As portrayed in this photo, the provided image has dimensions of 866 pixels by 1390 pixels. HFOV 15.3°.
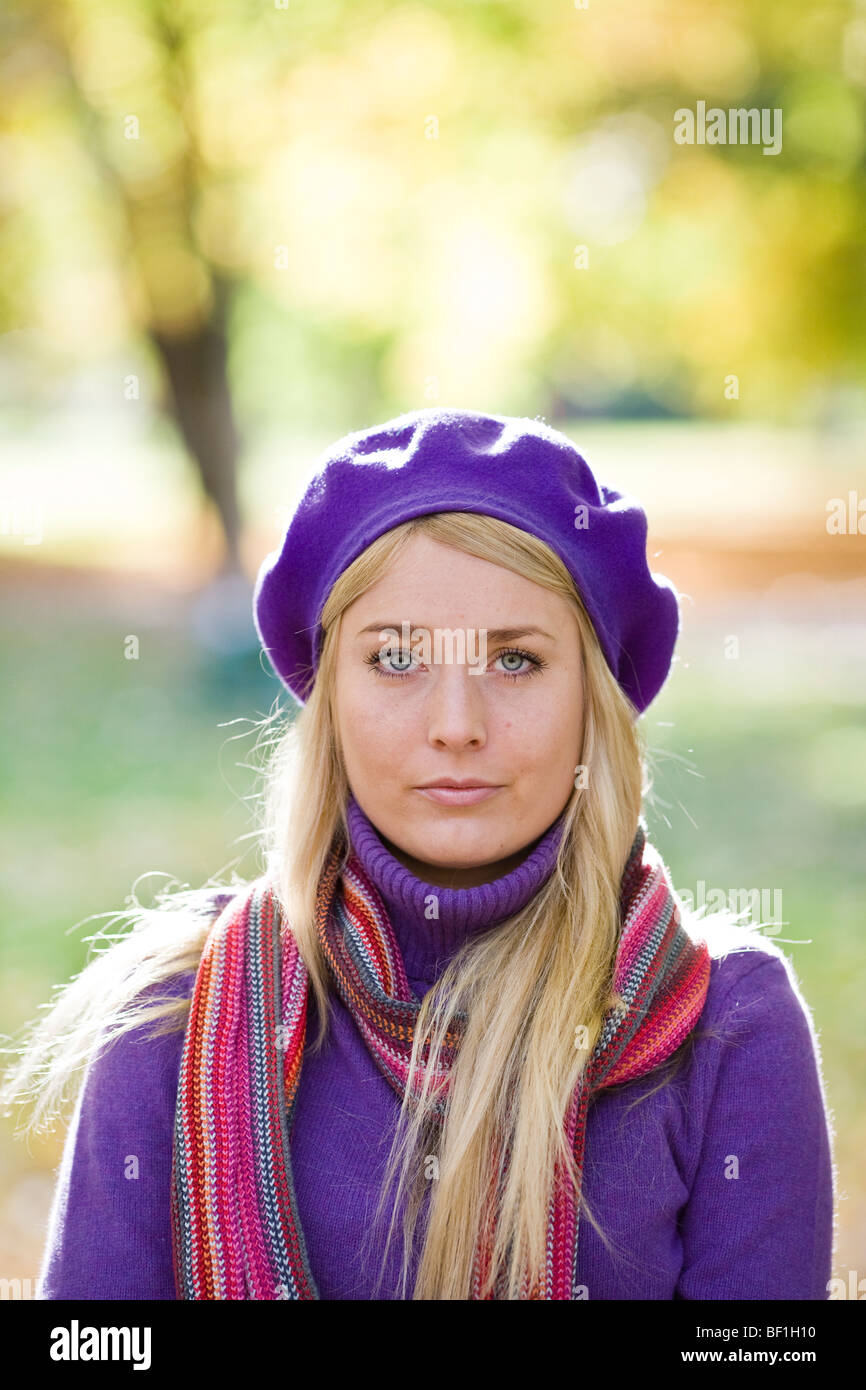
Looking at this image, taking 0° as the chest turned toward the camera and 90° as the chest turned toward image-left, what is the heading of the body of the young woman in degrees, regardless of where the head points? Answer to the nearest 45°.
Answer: approximately 0°

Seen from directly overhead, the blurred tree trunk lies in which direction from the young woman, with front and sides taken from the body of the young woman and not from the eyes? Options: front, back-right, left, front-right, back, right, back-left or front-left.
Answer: back
